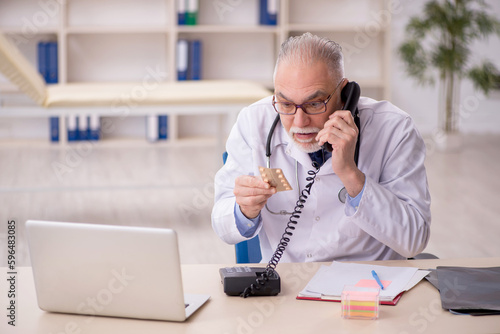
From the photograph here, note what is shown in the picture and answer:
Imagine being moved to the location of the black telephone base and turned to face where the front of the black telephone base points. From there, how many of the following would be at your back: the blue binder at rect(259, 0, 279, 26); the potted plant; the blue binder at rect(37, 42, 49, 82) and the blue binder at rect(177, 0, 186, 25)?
0

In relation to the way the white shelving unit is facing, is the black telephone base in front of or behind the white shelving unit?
in front

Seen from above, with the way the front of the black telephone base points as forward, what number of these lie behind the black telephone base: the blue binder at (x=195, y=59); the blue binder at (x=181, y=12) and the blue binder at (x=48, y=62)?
0

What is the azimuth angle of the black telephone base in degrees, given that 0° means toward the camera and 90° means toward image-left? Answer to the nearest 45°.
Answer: approximately 180°

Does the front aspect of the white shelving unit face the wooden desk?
yes

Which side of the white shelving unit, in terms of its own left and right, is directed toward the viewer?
front

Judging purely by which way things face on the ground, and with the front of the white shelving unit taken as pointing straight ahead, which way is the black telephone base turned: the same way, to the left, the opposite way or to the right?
the opposite way

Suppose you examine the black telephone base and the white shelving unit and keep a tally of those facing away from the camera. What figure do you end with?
1

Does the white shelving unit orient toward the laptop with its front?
yes

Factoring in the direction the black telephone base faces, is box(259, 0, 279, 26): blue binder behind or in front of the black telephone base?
in front

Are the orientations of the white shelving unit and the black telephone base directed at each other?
yes
